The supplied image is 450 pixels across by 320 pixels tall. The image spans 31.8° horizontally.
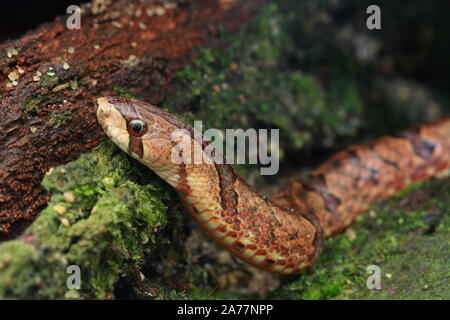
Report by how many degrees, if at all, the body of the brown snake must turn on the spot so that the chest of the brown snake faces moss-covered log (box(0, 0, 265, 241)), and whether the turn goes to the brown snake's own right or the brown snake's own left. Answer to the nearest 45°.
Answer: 0° — it already faces it

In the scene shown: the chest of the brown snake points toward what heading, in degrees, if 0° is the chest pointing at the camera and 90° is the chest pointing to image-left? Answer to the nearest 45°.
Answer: approximately 90°
